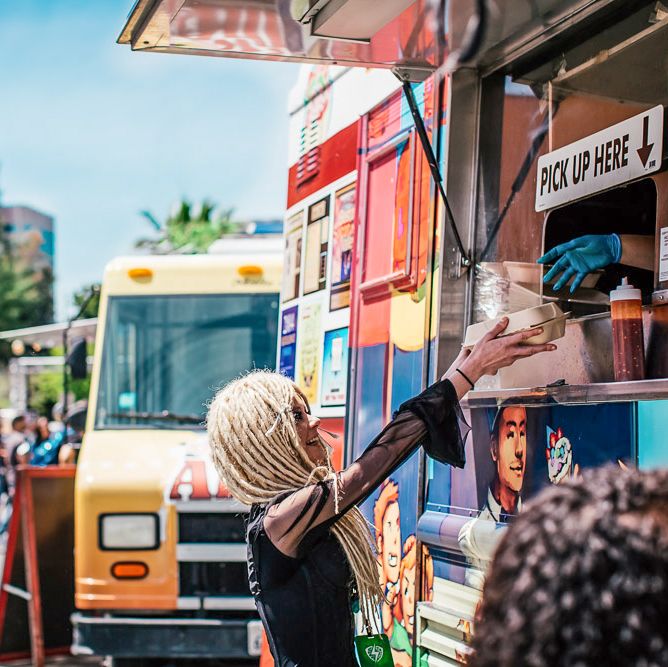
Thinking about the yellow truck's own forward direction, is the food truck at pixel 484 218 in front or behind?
in front

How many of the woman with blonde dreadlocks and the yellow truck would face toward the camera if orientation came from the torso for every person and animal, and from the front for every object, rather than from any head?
1

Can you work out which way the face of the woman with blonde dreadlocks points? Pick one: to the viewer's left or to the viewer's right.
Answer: to the viewer's right

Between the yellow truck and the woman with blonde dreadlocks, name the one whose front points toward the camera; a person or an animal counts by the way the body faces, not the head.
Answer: the yellow truck

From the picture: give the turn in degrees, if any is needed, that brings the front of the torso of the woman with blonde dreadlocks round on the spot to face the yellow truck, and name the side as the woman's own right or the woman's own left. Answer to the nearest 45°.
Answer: approximately 90° to the woman's own left

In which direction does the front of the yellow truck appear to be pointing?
toward the camera

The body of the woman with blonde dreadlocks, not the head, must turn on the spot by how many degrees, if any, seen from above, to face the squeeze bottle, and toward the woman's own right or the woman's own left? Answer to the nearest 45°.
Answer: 0° — they already face it

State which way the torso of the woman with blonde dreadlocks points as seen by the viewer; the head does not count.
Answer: to the viewer's right

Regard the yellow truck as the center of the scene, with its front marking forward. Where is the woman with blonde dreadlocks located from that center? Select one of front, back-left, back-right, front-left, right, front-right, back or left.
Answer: front
